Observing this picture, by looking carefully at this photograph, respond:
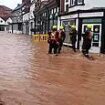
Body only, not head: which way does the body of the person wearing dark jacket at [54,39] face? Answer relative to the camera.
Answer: toward the camera
